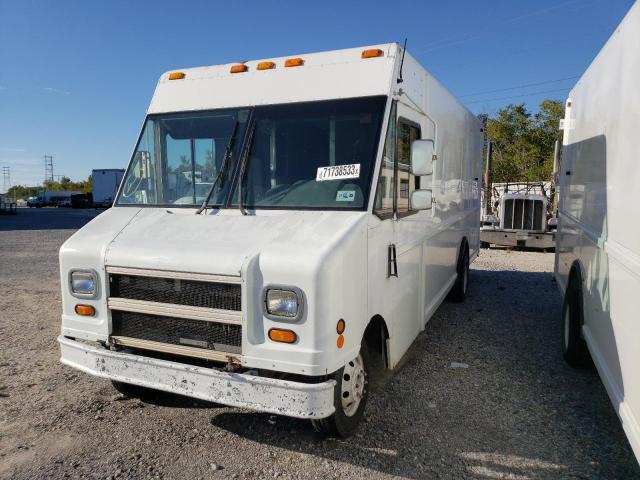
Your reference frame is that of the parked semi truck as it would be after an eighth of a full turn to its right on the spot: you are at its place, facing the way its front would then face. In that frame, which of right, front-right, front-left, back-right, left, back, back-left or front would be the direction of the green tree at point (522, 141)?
back-right

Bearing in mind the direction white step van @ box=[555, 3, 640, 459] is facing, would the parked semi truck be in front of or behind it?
behind

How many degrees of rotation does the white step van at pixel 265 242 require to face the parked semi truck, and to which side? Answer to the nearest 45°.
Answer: approximately 180°

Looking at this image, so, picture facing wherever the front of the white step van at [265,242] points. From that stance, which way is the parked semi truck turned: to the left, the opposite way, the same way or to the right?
the same way

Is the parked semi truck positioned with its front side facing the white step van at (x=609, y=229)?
yes

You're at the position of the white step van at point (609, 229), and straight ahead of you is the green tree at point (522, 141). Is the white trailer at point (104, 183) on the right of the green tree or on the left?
left

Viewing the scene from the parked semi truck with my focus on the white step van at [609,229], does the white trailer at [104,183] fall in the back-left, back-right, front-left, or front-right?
back-right

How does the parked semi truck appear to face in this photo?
toward the camera

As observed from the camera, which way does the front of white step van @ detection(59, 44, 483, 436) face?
facing the viewer and to the left of the viewer

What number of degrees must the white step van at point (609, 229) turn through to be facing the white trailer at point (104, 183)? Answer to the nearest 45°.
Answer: approximately 180°

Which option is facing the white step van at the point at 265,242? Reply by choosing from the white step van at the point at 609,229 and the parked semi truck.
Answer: the parked semi truck

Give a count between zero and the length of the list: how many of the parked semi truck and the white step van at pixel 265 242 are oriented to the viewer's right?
0

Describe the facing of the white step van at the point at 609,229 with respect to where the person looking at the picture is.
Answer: facing the viewer and to the right of the viewer

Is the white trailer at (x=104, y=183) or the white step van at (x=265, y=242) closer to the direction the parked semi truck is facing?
the white step van

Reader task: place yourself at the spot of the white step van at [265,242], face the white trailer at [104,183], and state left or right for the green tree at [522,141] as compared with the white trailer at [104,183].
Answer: right

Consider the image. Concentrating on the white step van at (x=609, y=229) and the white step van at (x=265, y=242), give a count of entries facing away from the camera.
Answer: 0
